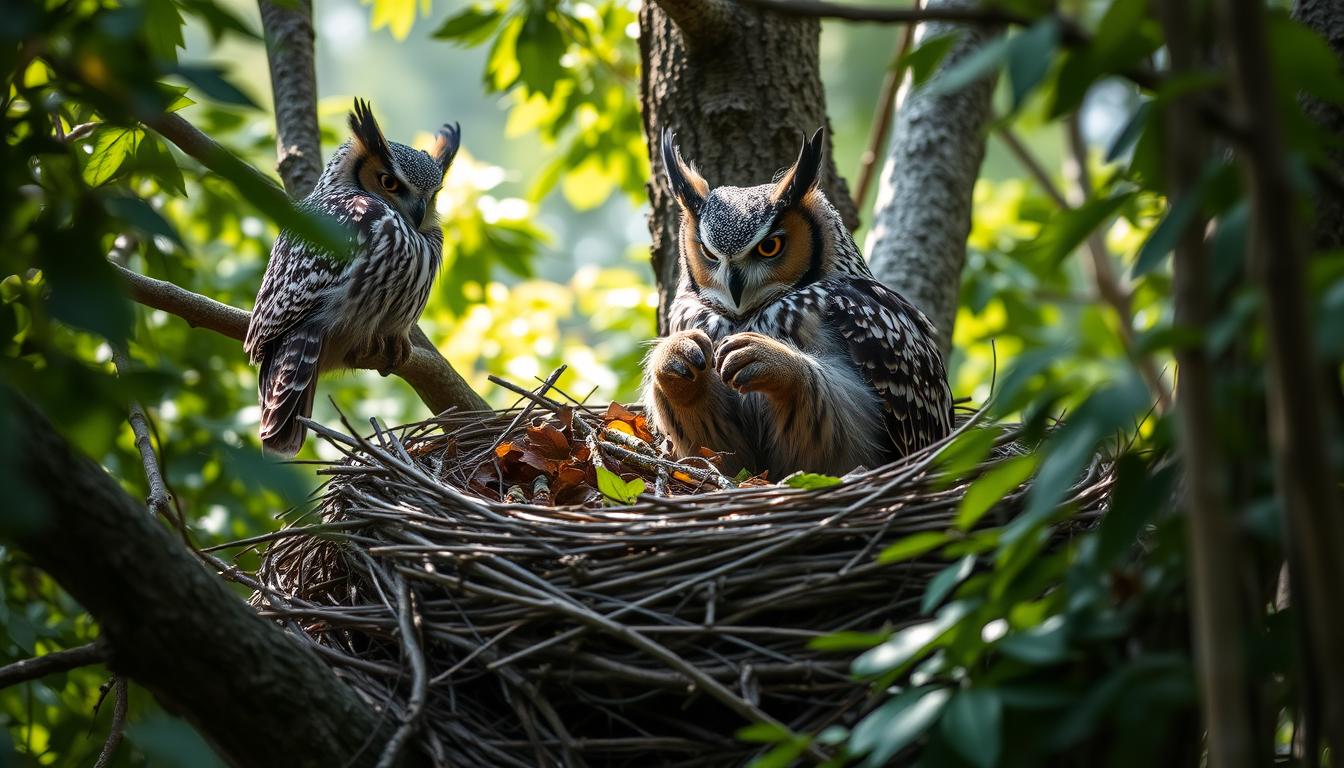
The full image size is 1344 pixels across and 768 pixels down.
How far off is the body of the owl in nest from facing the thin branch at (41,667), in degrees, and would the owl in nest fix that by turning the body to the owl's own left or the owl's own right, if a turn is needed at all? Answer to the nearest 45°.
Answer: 0° — it already faces it

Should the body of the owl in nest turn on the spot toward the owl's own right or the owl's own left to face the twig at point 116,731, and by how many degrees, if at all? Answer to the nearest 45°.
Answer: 0° — it already faces it

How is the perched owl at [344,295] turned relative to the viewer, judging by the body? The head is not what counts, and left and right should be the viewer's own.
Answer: facing the viewer and to the right of the viewer

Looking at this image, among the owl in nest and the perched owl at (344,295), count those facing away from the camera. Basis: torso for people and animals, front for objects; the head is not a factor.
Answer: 0

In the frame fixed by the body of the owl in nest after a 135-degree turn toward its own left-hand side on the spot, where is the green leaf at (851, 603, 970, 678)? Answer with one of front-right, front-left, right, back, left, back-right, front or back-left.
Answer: right

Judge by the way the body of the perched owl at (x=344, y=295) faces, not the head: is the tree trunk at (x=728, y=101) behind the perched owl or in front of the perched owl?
in front

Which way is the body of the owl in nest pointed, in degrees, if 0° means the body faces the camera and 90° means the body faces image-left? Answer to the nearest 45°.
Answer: approximately 45°

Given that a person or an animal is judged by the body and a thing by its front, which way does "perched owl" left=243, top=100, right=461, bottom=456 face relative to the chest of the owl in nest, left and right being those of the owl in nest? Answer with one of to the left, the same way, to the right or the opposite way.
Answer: to the left

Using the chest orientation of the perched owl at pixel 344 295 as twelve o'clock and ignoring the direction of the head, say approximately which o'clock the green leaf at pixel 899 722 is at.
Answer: The green leaf is roughly at 1 o'clock from the perched owl.
